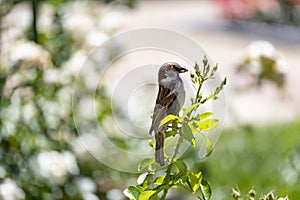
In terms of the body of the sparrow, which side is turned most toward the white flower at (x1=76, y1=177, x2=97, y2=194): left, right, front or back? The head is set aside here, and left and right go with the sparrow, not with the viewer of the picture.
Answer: left

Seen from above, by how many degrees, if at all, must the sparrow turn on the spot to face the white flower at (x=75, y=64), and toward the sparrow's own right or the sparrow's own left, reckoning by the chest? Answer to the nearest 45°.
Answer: approximately 90° to the sparrow's own left

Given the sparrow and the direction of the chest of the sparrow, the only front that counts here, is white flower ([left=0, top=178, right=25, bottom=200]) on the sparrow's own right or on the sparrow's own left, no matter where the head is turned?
on the sparrow's own left

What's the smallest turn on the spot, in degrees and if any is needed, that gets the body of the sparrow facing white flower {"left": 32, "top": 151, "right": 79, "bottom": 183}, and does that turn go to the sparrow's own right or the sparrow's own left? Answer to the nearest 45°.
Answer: approximately 90° to the sparrow's own left
